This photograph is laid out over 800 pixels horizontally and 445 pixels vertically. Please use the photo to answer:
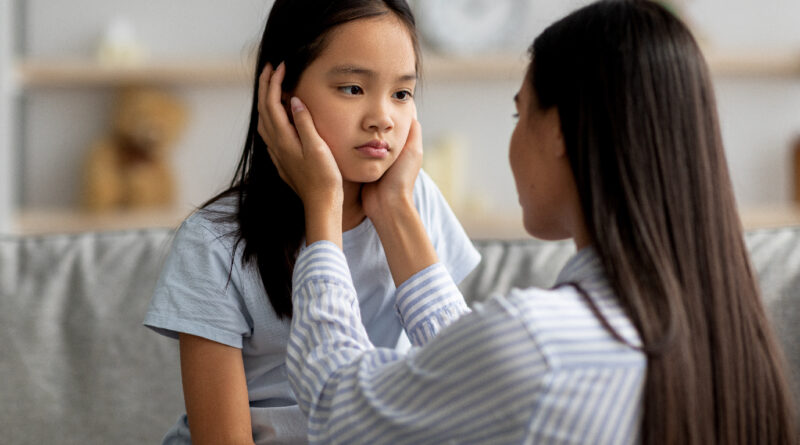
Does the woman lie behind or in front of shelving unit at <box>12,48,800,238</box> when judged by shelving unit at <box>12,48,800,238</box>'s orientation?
in front

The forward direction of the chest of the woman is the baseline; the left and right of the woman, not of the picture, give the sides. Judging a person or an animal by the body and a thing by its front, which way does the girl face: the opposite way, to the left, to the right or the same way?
the opposite way

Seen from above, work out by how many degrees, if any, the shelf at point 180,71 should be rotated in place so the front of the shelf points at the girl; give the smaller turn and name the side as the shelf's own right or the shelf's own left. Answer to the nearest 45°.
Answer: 0° — it already faces them

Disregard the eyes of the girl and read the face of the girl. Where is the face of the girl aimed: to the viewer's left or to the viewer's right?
to the viewer's right

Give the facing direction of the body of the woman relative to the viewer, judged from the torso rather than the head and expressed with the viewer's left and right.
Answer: facing away from the viewer and to the left of the viewer

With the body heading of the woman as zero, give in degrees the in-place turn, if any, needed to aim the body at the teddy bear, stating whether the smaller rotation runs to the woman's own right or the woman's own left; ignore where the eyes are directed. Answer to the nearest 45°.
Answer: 0° — they already face it

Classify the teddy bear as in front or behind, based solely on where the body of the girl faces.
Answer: behind

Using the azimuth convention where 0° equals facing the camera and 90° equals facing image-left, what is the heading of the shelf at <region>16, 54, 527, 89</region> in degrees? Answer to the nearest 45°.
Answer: approximately 0°

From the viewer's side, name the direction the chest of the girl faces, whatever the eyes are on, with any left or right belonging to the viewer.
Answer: facing the viewer and to the right of the viewer

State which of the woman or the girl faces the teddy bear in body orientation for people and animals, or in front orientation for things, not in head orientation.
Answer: the woman

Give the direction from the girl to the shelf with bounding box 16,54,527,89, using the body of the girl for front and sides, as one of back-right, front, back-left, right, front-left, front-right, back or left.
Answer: back-left

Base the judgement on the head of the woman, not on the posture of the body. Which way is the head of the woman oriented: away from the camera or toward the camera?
away from the camera
